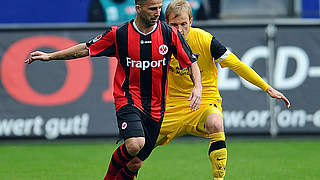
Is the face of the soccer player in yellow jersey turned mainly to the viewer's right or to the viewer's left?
to the viewer's left

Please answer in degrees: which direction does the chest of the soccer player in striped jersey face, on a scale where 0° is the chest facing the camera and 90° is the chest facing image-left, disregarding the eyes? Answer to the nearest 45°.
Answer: approximately 0°

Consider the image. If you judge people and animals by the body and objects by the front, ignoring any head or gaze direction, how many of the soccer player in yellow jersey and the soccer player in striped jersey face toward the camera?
2

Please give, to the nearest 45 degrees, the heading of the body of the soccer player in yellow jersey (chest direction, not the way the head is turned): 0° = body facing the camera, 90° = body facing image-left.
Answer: approximately 0°
